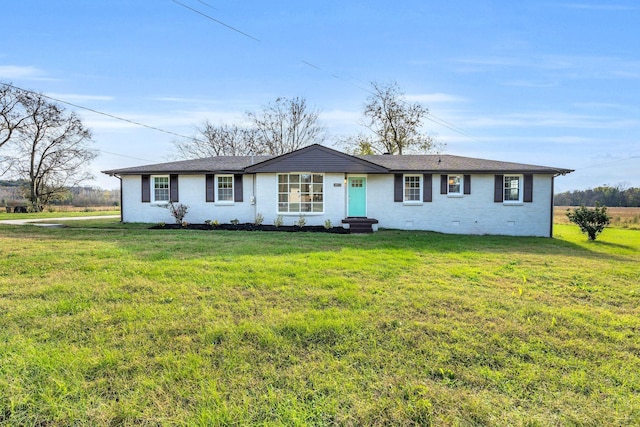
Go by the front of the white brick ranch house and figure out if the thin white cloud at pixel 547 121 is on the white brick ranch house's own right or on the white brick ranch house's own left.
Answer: on the white brick ranch house's own left

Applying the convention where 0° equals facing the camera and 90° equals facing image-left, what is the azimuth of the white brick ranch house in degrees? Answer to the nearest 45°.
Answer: approximately 0°

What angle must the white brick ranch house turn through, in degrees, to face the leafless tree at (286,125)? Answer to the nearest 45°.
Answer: approximately 180°

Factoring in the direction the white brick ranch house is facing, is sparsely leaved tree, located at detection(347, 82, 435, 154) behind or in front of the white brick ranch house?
behind

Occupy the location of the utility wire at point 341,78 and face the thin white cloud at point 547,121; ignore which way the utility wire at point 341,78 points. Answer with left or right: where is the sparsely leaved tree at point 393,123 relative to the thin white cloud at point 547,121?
left

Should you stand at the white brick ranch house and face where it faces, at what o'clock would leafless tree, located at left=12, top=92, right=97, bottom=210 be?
The leafless tree is roughly at 4 o'clock from the white brick ranch house.

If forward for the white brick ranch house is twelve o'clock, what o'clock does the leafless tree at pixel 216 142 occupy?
The leafless tree is roughly at 5 o'clock from the white brick ranch house.
